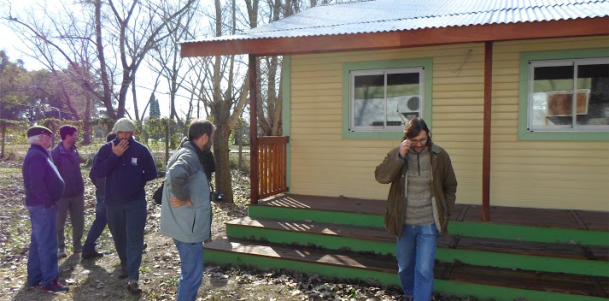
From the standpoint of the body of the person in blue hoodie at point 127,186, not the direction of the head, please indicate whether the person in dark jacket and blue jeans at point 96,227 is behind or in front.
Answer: behind

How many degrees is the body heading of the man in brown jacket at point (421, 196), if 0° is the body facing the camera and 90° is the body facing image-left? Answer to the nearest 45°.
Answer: approximately 0°

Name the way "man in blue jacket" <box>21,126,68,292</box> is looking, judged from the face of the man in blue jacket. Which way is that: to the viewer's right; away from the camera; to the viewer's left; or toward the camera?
to the viewer's right

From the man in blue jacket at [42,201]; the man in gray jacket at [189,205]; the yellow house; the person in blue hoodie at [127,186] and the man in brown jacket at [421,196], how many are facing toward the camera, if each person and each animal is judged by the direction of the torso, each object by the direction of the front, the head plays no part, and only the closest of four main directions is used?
3

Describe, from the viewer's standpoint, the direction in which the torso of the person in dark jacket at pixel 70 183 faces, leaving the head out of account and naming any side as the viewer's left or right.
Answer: facing the viewer and to the right of the viewer

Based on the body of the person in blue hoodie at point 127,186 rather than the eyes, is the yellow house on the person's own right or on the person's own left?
on the person's own left

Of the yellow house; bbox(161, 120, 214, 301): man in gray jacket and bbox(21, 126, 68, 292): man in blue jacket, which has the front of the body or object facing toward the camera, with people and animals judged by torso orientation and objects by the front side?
the yellow house

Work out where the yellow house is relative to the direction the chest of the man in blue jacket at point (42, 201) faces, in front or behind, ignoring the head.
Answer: in front

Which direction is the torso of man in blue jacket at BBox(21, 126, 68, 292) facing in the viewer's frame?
to the viewer's right

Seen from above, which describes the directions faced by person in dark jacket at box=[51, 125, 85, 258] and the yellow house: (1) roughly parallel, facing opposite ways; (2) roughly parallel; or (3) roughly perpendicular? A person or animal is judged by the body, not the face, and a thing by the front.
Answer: roughly perpendicular

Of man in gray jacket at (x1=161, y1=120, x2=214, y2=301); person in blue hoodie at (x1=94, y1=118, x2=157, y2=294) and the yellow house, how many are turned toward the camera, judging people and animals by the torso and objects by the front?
2

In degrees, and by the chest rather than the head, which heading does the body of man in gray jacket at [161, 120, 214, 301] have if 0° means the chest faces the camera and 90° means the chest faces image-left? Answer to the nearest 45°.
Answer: approximately 270°

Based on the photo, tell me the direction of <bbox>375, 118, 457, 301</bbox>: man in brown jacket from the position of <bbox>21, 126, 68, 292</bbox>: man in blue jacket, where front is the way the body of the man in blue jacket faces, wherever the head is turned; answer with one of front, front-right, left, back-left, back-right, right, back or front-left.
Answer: front-right

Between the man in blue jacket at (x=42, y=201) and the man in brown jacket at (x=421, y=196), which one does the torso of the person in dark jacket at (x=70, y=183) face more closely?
the man in brown jacket
